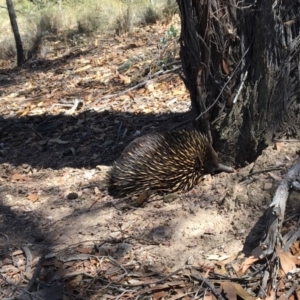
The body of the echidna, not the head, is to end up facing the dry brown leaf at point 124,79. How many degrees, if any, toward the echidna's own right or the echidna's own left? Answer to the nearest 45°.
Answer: approximately 90° to the echidna's own left

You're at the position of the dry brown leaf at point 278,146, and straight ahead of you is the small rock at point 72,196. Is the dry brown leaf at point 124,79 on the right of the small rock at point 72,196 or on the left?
right

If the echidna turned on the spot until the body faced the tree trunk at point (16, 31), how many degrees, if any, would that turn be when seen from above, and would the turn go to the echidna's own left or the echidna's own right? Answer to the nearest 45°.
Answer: approximately 135° to the echidna's own left

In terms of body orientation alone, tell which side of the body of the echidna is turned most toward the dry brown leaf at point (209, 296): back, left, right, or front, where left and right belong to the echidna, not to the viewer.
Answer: right

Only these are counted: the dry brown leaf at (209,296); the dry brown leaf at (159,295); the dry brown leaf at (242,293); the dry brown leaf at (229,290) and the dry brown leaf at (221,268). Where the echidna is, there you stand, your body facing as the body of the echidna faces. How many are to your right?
5

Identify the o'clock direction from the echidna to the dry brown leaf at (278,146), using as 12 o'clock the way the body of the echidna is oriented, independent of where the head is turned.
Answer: The dry brown leaf is roughly at 1 o'clock from the echidna.

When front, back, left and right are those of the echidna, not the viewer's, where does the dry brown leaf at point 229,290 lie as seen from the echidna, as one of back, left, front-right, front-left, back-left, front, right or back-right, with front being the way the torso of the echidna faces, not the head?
right

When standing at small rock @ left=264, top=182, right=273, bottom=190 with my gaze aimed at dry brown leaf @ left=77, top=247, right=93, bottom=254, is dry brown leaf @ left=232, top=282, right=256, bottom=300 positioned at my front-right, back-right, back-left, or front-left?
front-left

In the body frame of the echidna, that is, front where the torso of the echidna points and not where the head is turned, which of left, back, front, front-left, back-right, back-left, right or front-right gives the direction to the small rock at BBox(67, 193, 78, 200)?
back

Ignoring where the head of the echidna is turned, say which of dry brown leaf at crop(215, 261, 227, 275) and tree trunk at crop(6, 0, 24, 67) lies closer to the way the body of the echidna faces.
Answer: the dry brown leaf

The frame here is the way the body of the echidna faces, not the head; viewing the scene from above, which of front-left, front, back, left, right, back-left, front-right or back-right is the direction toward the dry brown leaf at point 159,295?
right

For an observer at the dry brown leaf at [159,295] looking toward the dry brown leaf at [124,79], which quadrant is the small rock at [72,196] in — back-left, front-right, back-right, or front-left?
front-left

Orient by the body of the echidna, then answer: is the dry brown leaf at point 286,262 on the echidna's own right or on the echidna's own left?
on the echidna's own right

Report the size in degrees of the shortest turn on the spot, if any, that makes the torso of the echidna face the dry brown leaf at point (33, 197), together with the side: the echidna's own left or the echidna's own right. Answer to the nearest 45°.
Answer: approximately 180°

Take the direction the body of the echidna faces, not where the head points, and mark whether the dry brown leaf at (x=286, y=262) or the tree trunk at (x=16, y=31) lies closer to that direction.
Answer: the dry brown leaf

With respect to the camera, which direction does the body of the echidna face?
to the viewer's right

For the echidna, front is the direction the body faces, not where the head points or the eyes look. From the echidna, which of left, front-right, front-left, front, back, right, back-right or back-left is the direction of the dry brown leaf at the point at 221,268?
right
